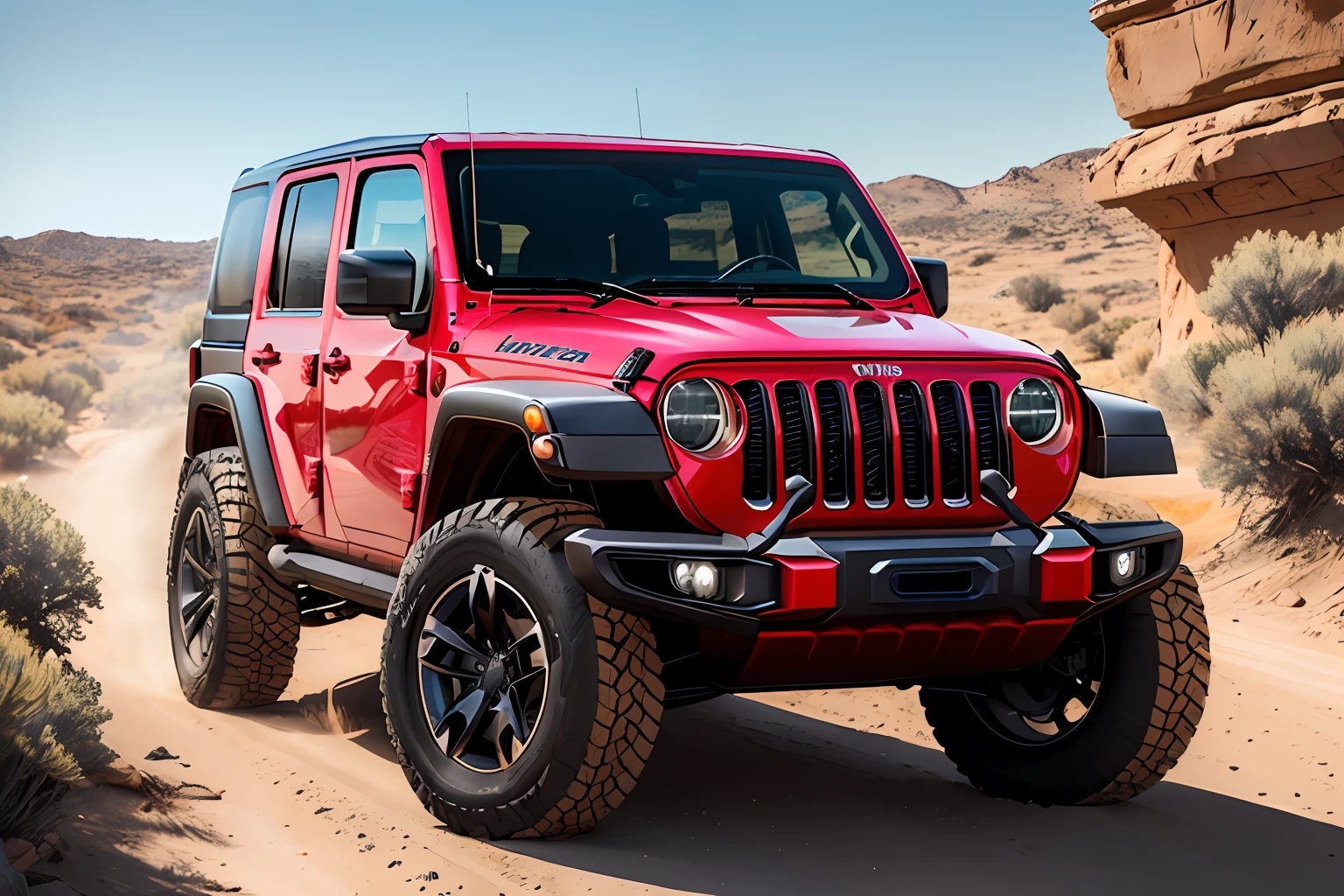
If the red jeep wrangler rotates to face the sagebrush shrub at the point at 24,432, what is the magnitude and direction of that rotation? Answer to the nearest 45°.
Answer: approximately 180°

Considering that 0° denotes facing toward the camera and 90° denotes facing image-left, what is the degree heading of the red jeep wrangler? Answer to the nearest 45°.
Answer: approximately 315°

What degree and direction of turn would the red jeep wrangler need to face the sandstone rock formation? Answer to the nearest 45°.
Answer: approximately 90° to its left

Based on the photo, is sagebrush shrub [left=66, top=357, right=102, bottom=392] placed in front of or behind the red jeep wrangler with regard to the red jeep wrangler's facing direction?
behind

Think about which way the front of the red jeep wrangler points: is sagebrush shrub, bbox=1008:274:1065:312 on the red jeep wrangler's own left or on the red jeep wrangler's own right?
on the red jeep wrangler's own left

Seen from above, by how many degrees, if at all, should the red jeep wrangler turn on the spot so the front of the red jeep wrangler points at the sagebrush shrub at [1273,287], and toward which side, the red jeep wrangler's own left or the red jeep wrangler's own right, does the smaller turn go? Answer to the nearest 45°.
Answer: approximately 90° to the red jeep wrangler's own left

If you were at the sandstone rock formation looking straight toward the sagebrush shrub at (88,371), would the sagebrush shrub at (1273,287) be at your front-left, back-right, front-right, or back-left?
back-left

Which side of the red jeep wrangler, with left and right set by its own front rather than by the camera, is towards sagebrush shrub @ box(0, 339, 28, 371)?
back

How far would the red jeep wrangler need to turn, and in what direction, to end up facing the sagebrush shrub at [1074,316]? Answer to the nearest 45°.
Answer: approximately 135° to its left

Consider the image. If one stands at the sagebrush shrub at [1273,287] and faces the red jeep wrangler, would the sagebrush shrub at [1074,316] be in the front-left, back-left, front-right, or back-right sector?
back-right

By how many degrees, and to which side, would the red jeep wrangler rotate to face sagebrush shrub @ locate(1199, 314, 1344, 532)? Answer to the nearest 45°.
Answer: approximately 90° to its left
